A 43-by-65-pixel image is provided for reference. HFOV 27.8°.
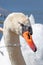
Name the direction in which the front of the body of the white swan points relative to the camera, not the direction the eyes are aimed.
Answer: to the viewer's right
